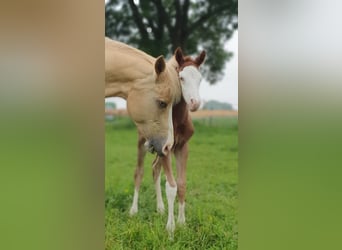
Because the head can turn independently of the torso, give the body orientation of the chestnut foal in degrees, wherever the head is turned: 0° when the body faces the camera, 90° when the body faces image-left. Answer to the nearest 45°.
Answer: approximately 315°

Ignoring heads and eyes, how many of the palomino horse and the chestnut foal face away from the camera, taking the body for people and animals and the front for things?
0

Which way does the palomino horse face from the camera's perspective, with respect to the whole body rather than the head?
to the viewer's right
